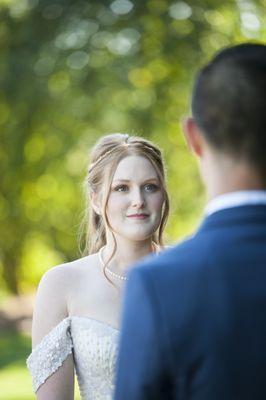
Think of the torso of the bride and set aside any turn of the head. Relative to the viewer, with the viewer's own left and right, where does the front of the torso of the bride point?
facing the viewer and to the right of the viewer

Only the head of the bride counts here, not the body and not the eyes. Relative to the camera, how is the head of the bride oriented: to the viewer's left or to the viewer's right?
to the viewer's right
